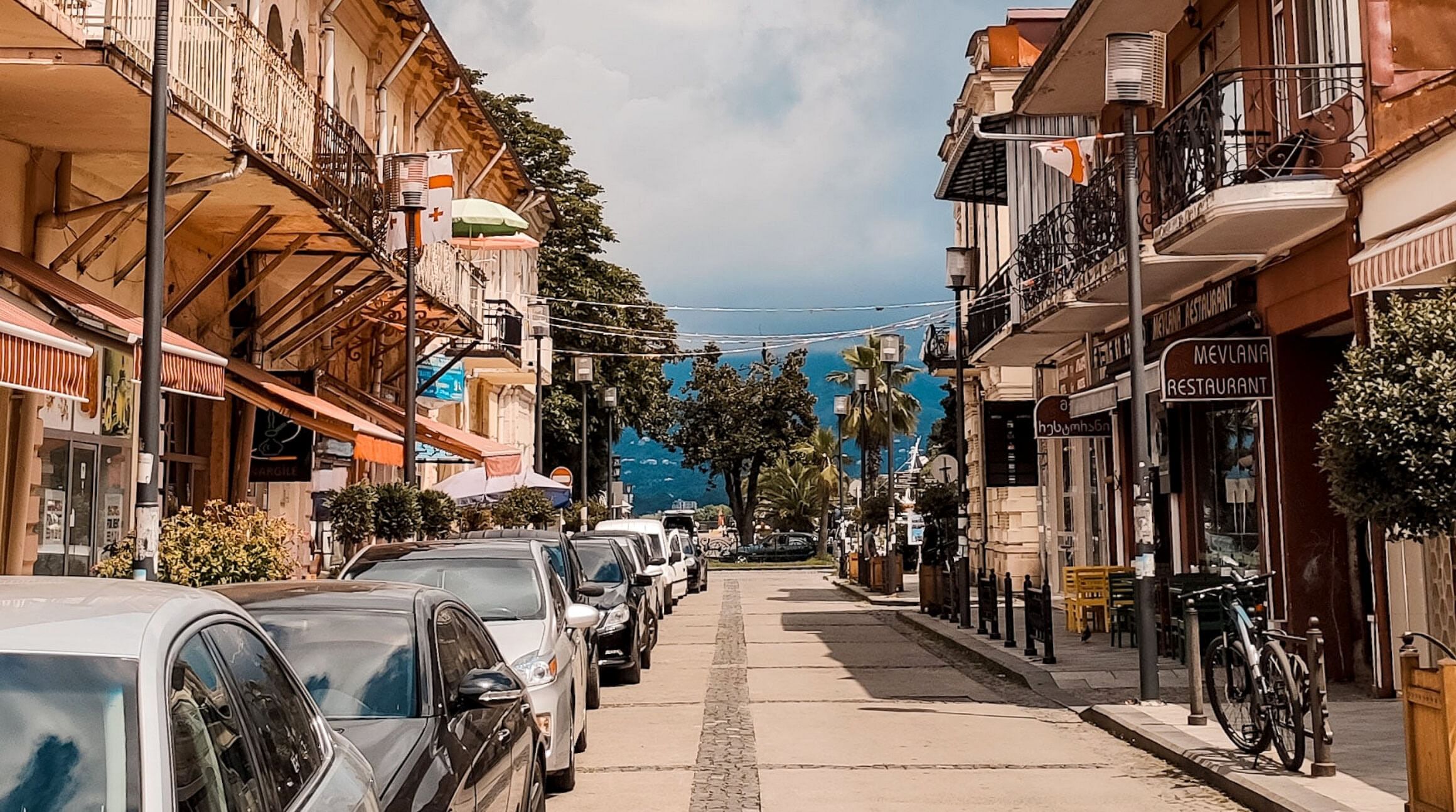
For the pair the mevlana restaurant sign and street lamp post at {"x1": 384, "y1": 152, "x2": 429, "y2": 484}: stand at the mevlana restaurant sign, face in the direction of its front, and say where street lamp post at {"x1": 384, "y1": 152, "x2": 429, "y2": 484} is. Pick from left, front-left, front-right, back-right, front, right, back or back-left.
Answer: right

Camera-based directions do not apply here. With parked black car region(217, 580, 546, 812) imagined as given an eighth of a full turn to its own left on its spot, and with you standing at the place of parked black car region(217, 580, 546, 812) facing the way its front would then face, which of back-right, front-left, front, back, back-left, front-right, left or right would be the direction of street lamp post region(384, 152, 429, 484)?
back

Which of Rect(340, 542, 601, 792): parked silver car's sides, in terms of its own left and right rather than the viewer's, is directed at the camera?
front

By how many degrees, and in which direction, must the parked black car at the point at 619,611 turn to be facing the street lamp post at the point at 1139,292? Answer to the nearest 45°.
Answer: approximately 45° to its left

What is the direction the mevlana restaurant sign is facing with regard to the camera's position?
facing the viewer

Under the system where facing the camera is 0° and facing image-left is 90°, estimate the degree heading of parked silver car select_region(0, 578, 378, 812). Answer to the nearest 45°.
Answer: approximately 45°

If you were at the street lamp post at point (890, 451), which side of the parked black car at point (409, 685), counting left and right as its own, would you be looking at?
back

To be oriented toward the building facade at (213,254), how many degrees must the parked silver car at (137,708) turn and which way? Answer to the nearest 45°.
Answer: approximately 135° to its right

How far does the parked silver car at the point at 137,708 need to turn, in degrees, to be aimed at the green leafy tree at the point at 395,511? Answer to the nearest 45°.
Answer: approximately 135° to its right

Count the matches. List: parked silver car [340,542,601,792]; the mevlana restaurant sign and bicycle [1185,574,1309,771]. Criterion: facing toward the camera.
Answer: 2

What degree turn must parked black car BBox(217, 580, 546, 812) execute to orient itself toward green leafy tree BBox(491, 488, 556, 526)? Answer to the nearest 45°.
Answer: approximately 135° to its right

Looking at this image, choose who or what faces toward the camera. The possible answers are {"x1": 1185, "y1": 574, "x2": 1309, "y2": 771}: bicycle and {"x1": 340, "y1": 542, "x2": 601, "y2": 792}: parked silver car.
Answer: the parked silver car
